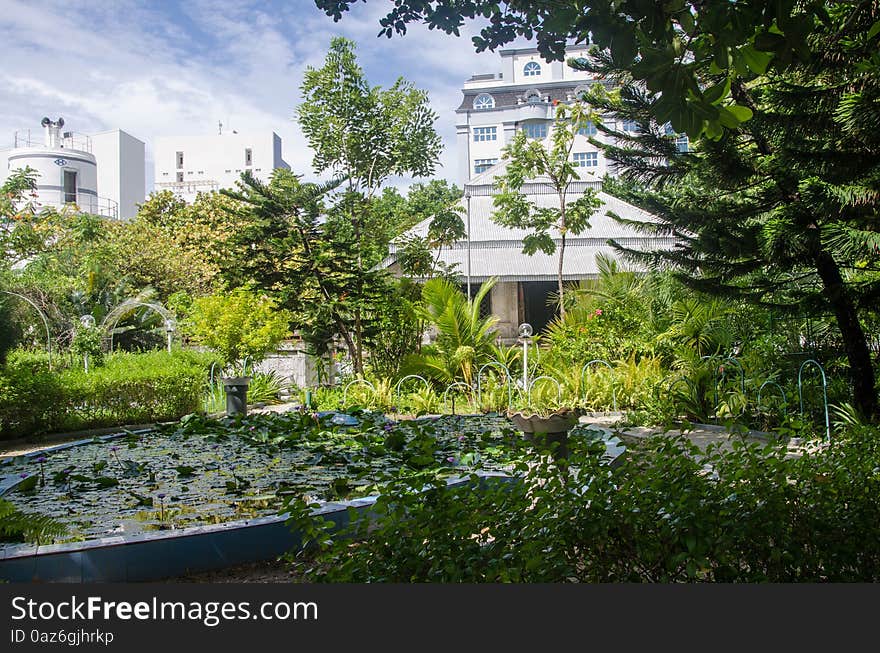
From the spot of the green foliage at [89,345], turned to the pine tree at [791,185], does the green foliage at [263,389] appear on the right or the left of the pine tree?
left

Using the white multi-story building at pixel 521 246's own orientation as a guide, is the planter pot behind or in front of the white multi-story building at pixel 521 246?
in front

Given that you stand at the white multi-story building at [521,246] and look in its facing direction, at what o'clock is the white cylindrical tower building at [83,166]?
the white cylindrical tower building at [83,166] is roughly at 4 o'clock from the white multi-story building at [521,246].
